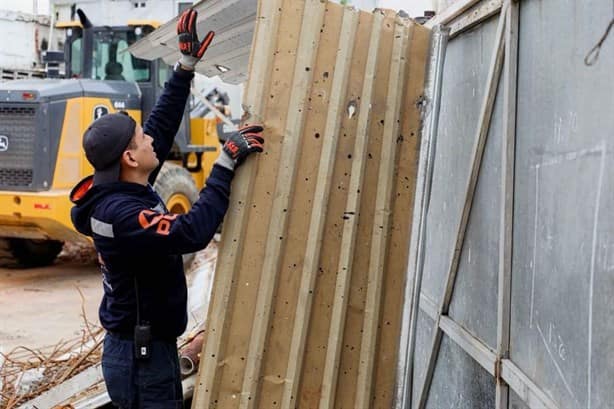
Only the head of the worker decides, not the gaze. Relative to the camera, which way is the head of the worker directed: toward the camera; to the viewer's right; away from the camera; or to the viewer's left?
to the viewer's right

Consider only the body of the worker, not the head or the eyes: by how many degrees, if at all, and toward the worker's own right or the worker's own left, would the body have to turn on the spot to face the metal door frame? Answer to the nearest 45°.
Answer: approximately 45° to the worker's own right

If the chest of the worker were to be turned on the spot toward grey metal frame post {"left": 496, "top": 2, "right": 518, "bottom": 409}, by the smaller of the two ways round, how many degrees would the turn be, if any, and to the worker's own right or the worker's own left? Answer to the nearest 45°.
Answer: approximately 45° to the worker's own right

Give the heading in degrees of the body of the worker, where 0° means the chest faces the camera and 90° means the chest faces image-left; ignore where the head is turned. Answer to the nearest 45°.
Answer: approximately 270°
